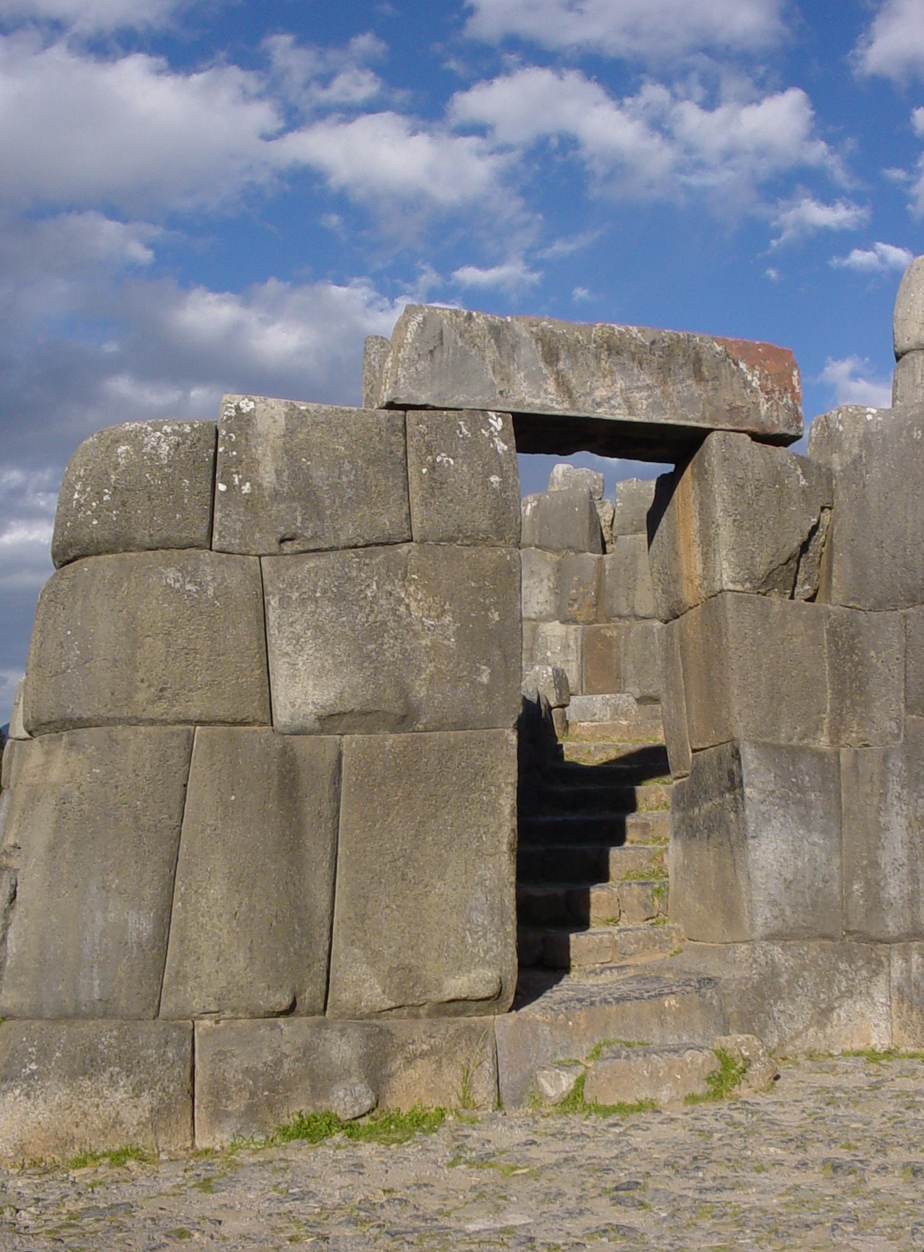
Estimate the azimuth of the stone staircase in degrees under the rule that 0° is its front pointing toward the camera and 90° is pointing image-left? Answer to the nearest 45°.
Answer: approximately 0°

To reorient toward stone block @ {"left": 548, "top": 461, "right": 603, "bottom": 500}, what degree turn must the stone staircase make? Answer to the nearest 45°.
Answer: approximately 180°

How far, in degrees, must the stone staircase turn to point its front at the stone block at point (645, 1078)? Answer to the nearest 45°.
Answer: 0° — it already faces it

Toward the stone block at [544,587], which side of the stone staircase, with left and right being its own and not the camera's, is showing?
back

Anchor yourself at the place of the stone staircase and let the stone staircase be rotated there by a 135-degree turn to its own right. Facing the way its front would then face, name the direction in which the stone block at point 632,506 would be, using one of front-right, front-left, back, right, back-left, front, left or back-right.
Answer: front-right

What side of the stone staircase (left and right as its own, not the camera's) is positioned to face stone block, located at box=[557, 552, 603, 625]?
back

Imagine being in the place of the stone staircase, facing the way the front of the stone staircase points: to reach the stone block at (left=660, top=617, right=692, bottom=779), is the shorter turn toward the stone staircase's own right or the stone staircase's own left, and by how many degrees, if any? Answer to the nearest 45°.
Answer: approximately 45° to the stone staircase's own left

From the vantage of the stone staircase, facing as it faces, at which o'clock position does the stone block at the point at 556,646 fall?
The stone block is roughly at 6 o'clock from the stone staircase.
